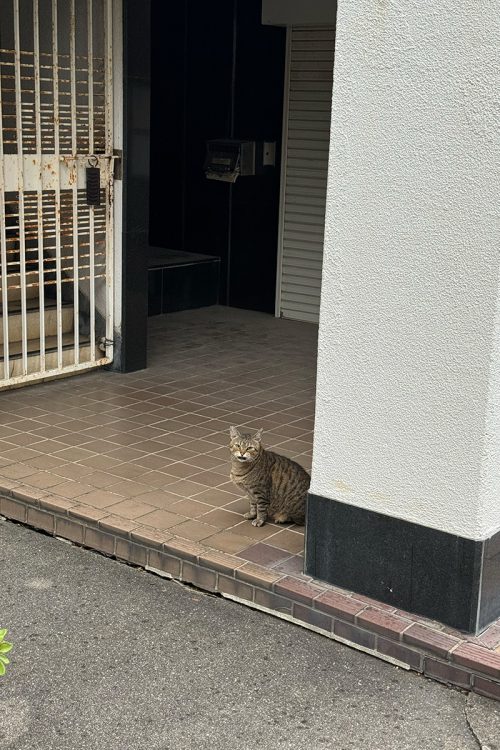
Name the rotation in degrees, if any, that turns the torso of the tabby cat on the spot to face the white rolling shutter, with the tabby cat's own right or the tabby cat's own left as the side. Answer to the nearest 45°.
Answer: approximately 135° to the tabby cat's own right

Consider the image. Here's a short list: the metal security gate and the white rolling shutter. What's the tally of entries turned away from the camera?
0

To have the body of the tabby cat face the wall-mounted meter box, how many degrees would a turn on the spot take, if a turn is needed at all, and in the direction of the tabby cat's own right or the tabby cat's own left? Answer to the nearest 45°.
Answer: approximately 135° to the tabby cat's own right

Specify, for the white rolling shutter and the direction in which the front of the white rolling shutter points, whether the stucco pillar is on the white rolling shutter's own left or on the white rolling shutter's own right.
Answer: on the white rolling shutter's own left

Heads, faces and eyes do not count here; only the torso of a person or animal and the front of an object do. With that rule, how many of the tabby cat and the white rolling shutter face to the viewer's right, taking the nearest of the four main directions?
0

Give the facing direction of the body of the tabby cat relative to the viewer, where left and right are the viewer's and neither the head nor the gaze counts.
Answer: facing the viewer and to the left of the viewer

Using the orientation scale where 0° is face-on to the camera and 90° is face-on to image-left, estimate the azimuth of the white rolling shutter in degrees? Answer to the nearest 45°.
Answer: approximately 45°

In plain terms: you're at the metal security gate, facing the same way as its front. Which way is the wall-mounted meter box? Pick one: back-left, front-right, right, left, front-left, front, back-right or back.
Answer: left

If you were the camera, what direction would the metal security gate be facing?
facing the viewer and to the right of the viewer

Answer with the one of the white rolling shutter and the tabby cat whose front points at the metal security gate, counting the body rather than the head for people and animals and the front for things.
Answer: the white rolling shutter

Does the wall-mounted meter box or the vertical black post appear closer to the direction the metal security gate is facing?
the vertical black post

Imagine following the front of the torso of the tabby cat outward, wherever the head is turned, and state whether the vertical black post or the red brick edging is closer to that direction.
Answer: the red brick edging
